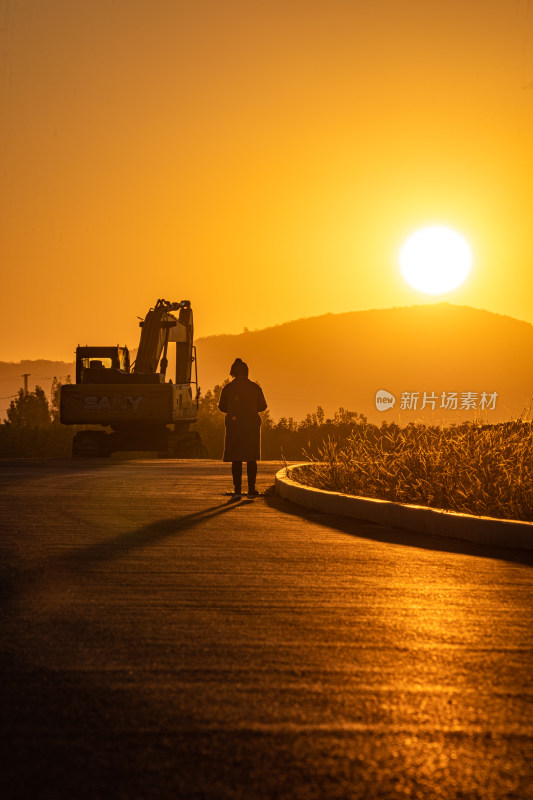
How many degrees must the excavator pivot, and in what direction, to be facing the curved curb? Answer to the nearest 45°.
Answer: approximately 135° to its right

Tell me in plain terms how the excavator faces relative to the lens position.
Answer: facing away from the viewer and to the right of the viewer

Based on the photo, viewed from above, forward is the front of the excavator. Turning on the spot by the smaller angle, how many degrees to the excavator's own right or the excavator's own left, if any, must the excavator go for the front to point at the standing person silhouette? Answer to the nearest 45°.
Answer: approximately 135° to the excavator's own right
